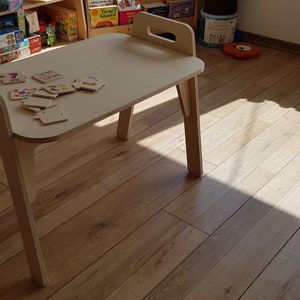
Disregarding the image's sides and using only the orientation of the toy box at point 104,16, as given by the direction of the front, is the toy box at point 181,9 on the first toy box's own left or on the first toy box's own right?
on the first toy box's own left

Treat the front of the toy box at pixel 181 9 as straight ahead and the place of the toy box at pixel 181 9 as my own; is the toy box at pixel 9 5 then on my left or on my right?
on my right

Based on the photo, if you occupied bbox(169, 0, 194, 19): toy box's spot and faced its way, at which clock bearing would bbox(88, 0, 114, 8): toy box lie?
bbox(88, 0, 114, 8): toy box is roughly at 2 o'clock from bbox(169, 0, 194, 19): toy box.

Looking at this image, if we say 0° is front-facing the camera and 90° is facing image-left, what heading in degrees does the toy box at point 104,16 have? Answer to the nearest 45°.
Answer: approximately 0°

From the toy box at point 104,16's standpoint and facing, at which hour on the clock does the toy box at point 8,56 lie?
the toy box at point 8,56 is roughly at 2 o'clock from the toy box at point 104,16.

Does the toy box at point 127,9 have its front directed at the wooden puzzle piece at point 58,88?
yes

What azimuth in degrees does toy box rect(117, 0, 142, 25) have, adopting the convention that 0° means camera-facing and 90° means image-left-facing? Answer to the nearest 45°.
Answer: approximately 0°
